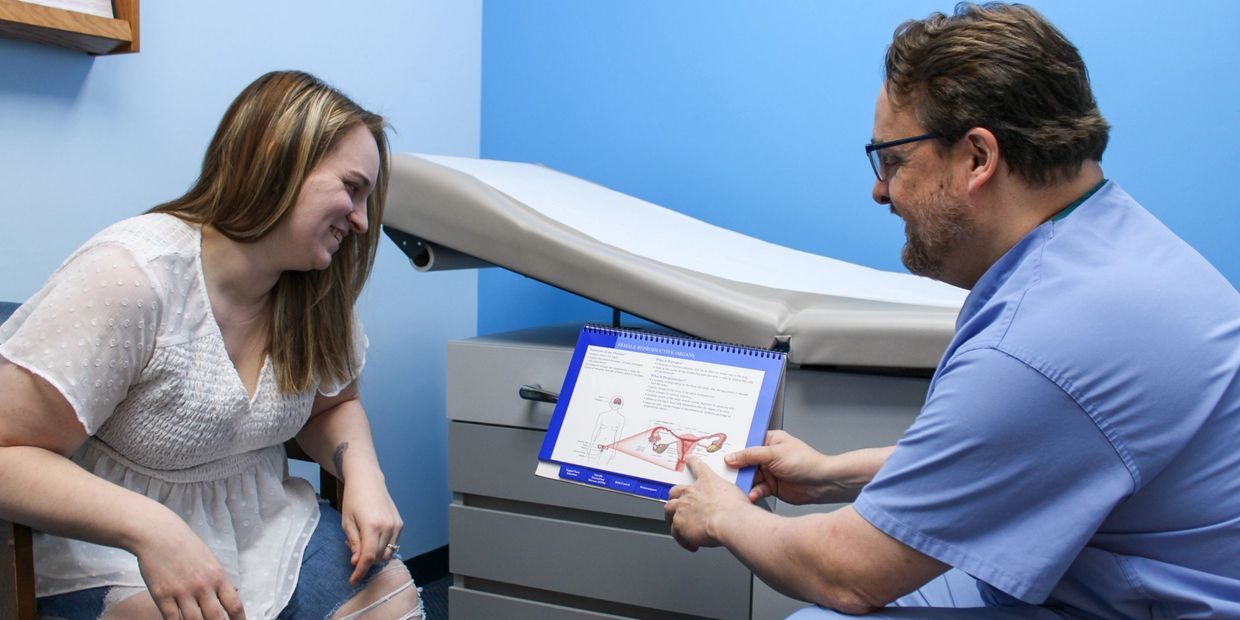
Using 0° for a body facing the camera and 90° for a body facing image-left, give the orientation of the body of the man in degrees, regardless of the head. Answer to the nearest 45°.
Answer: approximately 90°

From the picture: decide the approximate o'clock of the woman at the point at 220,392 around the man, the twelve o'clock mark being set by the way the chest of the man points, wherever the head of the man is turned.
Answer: The woman is roughly at 12 o'clock from the man.

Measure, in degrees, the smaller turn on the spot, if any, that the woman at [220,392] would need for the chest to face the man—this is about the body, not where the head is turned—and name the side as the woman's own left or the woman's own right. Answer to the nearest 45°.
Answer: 0° — they already face them

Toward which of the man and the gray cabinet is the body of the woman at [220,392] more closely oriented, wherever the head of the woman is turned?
the man

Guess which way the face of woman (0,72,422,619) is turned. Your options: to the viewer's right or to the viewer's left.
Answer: to the viewer's right

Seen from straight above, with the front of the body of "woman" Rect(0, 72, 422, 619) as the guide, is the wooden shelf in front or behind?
behind

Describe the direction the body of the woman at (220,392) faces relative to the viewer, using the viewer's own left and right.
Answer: facing the viewer and to the right of the viewer

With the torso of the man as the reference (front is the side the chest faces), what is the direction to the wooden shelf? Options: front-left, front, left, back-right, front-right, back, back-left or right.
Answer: front

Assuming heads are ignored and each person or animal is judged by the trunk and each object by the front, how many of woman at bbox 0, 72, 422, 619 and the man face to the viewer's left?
1

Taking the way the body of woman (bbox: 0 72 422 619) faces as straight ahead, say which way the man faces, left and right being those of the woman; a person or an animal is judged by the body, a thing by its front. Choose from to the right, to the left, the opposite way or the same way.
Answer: the opposite way

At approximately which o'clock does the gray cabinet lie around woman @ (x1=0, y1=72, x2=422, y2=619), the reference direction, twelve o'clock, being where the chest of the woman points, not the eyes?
The gray cabinet is roughly at 10 o'clock from the woman.

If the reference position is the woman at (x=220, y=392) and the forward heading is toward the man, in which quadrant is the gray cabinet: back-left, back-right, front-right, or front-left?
front-left

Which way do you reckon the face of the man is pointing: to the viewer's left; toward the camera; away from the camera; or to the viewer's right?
to the viewer's left

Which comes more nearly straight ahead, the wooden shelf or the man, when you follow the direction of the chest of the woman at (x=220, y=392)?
the man
